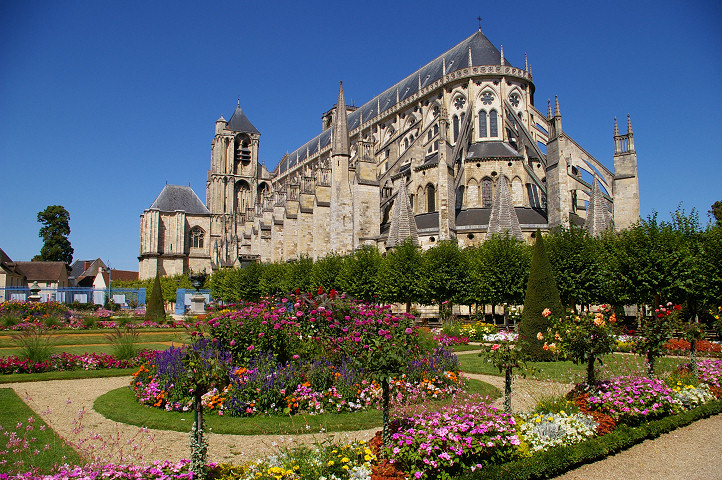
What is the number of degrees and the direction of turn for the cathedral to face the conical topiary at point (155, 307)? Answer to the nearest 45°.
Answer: approximately 90° to its left

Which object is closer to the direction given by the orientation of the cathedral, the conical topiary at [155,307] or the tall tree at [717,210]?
the conical topiary

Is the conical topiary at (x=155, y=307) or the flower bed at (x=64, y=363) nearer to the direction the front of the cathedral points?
the conical topiary

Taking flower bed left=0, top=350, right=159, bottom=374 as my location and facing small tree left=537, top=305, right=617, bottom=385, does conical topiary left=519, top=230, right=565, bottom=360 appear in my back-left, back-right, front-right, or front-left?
front-left

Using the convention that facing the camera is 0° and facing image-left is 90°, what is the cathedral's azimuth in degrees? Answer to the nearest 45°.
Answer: approximately 135°

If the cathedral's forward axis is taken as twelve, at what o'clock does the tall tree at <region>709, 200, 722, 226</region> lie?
The tall tree is roughly at 4 o'clock from the cathedral.

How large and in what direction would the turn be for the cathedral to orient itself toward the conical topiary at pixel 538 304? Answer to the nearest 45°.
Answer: approximately 135° to its left

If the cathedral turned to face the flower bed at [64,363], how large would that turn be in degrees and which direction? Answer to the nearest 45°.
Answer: approximately 90° to its left

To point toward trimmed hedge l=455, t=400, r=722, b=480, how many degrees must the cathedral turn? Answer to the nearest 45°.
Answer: approximately 135° to its left

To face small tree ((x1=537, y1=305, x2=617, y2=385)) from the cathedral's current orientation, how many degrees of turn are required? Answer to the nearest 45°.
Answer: approximately 135° to its left

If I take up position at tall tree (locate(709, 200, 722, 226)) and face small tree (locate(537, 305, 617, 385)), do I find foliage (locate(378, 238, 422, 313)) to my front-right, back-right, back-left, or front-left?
front-right

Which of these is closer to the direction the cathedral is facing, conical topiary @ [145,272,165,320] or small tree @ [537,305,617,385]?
the conical topiary
